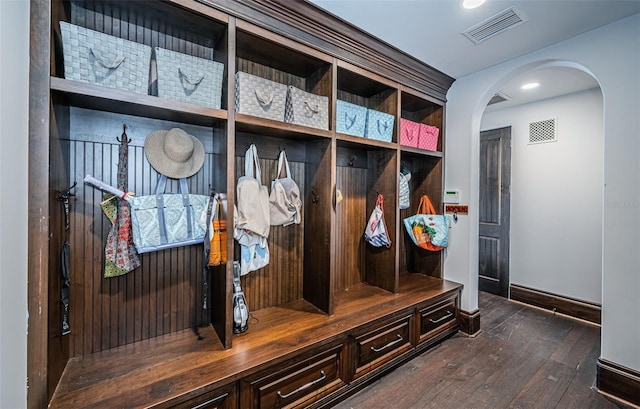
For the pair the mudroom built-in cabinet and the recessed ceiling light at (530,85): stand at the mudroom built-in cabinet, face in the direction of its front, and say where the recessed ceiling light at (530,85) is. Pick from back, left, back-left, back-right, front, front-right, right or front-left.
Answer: front-left

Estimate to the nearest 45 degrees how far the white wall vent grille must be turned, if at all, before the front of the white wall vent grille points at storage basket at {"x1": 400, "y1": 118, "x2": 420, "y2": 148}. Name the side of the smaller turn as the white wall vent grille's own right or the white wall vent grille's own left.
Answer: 0° — it already faces it

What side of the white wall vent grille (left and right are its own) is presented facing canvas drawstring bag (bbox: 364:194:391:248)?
front

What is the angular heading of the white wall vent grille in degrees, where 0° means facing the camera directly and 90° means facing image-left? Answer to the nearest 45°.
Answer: approximately 45°

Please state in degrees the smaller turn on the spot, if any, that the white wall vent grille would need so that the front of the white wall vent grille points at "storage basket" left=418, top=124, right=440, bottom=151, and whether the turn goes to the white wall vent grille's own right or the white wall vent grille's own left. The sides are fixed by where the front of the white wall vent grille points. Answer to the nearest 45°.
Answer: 0° — it already faces it

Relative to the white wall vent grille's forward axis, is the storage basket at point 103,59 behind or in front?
in front

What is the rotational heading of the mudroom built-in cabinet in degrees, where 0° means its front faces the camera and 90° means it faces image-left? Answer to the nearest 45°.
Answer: approximately 315°

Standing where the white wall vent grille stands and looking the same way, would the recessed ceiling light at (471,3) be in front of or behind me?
in front

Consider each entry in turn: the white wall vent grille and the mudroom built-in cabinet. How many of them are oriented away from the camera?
0
